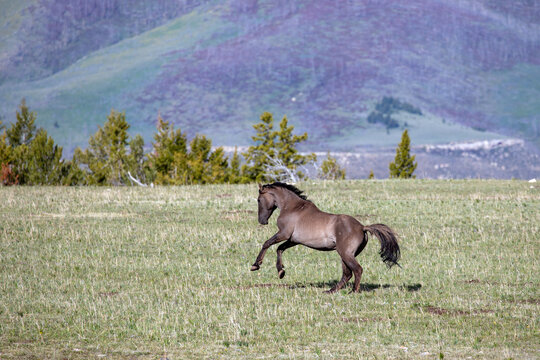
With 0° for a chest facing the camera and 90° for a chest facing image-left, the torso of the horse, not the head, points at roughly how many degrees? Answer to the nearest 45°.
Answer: approximately 90°
